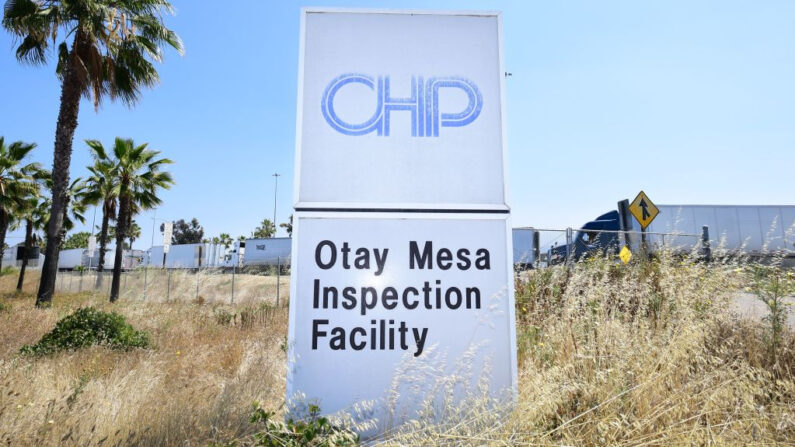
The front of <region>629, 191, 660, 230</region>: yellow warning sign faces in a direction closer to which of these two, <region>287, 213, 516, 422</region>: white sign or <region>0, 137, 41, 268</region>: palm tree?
the white sign

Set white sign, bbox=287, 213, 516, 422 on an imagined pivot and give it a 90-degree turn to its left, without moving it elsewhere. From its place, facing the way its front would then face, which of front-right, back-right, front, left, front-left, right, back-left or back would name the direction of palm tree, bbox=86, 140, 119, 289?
back-left

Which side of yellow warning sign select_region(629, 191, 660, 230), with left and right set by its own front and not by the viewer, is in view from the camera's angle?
front

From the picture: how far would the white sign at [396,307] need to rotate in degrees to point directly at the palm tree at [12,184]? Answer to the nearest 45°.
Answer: approximately 135° to its right

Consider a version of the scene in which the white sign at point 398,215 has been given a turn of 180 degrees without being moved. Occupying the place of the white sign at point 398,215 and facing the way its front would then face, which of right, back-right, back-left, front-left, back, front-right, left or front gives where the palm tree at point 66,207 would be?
front-left

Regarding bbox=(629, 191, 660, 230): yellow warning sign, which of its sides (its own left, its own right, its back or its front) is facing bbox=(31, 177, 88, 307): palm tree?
right

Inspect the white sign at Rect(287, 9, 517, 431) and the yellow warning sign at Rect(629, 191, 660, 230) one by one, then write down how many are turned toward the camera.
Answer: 2

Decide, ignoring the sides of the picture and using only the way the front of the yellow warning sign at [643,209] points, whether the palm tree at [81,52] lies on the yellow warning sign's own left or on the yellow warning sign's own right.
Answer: on the yellow warning sign's own right

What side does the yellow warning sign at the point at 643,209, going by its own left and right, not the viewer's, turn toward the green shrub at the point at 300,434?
front

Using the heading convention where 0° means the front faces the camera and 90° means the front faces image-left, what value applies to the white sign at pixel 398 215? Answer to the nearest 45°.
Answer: approximately 0°
